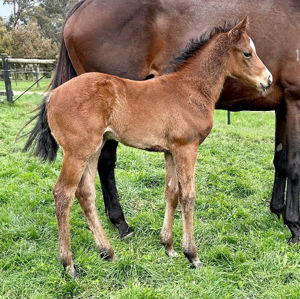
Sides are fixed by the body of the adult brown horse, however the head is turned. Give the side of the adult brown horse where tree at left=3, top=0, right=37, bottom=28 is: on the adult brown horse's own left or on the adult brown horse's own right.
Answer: on the adult brown horse's own left

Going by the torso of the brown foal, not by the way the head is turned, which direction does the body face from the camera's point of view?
to the viewer's right

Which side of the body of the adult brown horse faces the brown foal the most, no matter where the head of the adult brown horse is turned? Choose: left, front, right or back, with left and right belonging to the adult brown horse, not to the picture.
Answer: right

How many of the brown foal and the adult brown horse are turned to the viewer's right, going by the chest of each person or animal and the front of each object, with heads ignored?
2

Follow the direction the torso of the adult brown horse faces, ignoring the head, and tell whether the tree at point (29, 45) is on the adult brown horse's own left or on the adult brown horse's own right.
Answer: on the adult brown horse's own left

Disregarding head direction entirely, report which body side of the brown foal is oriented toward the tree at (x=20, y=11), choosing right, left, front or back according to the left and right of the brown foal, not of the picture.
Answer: left

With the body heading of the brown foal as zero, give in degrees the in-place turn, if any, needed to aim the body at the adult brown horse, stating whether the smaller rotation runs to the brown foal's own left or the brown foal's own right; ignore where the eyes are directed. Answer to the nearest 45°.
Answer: approximately 90° to the brown foal's own left

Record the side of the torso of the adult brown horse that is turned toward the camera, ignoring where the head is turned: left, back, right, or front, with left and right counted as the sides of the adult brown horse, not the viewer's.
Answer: right
